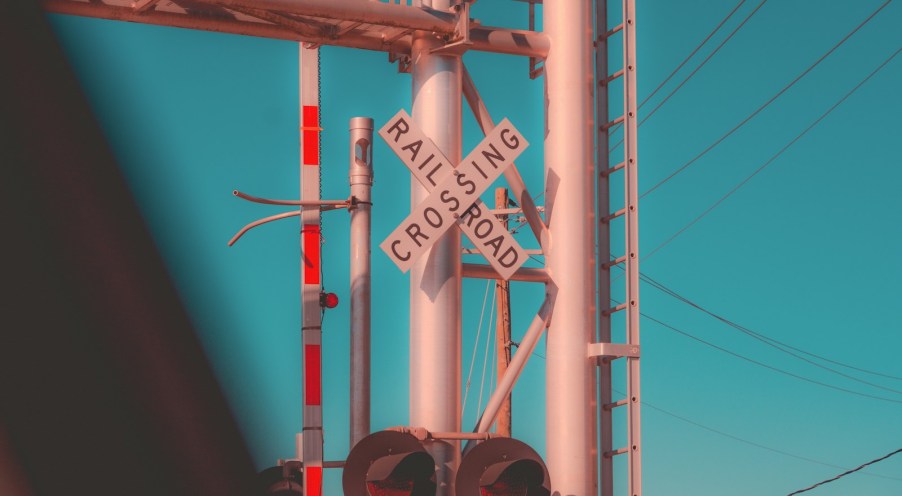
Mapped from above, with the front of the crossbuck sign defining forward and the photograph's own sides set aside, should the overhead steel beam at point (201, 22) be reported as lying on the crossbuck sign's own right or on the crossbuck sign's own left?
on the crossbuck sign's own right

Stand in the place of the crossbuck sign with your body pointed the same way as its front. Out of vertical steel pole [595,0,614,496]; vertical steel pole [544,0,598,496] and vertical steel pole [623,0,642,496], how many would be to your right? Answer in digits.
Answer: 0

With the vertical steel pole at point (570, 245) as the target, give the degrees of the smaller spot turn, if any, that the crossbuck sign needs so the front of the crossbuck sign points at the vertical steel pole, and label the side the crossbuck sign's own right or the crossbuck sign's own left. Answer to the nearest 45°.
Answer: approximately 135° to the crossbuck sign's own left

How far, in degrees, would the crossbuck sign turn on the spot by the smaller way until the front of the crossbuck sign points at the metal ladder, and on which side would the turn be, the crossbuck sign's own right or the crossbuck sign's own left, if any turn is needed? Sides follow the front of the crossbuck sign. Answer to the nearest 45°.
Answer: approximately 135° to the crossbuck sign's own left

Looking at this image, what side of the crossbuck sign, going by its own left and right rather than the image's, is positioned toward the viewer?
front

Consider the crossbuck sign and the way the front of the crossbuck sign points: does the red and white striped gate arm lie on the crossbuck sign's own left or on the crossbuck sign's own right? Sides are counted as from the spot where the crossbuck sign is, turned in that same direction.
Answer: on the crossbuck sign's own right

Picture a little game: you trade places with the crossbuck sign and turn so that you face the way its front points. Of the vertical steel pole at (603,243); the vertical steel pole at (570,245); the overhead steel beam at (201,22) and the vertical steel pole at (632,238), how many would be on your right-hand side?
1
